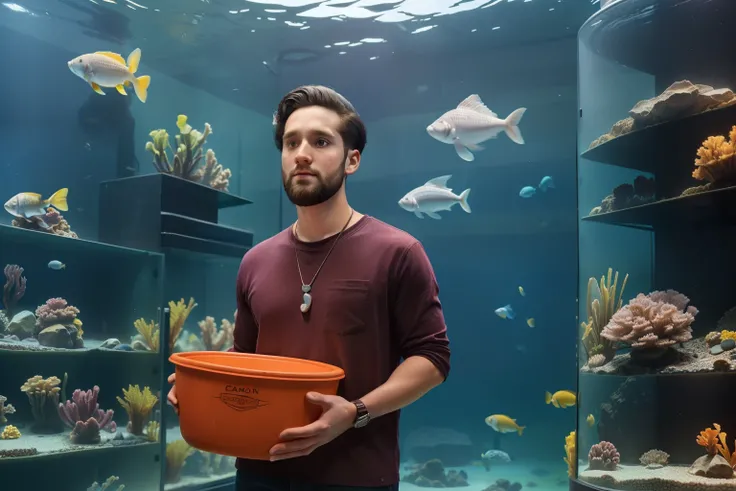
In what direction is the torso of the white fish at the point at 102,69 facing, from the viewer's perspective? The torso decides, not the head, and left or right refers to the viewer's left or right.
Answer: facing to the left of the viewer

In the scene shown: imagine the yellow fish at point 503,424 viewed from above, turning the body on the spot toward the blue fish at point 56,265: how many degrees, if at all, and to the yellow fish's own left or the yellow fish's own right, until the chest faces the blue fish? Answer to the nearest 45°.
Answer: approximately 45° to the yellow fish's own left

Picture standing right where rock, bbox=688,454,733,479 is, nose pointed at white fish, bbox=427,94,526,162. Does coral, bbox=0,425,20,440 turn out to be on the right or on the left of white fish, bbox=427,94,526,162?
left

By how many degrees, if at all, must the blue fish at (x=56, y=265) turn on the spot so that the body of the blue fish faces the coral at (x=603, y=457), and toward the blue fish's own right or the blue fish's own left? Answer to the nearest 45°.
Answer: approximately 135° to the blue fish's own left

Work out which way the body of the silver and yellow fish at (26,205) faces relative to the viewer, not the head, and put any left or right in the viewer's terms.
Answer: facing to the left of the viewer

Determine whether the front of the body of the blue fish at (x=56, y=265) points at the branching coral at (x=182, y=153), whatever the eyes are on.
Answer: no

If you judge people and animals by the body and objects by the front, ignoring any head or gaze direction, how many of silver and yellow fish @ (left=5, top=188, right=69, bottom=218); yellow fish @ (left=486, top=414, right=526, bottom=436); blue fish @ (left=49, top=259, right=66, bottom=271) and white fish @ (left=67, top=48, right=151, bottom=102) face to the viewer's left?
4

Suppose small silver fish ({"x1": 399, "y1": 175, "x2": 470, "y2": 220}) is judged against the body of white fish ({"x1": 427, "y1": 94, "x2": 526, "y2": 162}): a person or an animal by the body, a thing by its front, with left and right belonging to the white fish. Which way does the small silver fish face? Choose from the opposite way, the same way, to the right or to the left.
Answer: the same way

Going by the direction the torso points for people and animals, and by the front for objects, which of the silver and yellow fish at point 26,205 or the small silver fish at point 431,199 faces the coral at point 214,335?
the small silver fish

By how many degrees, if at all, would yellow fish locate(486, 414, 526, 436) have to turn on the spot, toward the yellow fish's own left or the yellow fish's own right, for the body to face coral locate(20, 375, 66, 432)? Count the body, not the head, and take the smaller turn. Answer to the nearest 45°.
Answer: approximately 45° to the yellow fish's own left

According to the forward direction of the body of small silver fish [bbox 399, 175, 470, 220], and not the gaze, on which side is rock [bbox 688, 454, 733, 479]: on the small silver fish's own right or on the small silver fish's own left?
on the small silver fish's own left

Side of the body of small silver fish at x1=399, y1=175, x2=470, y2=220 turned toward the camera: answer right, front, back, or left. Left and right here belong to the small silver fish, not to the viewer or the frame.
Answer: left

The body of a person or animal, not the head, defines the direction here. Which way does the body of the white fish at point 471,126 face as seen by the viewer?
to the viewer's left
